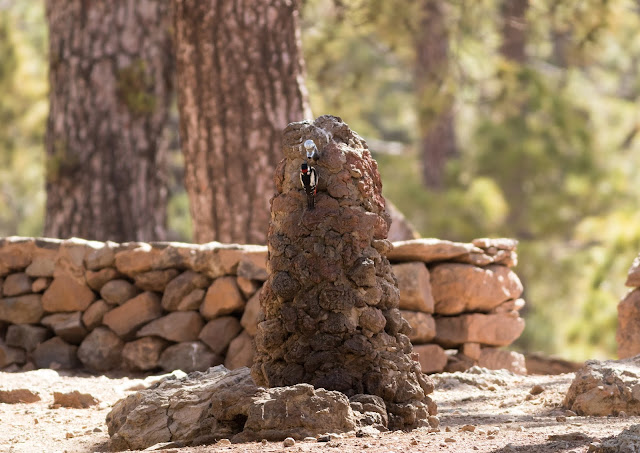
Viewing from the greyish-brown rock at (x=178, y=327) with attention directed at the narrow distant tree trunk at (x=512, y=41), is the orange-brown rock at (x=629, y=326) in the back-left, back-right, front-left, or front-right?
front-right

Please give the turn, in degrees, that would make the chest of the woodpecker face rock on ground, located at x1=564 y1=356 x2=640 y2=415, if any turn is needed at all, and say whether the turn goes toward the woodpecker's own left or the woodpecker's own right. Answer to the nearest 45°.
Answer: approximately 90° to the woodpecker's own right

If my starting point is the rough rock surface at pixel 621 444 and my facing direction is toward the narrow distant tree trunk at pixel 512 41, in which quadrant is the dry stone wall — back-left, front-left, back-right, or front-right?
front-left

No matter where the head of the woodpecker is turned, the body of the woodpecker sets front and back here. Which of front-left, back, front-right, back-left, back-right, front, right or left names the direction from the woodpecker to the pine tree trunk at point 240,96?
front

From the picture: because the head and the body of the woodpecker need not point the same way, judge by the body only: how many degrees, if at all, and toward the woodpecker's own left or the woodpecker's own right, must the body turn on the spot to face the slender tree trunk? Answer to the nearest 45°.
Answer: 0° — it already faces it

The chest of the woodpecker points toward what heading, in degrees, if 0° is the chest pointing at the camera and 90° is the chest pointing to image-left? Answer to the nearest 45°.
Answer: approximately 180°

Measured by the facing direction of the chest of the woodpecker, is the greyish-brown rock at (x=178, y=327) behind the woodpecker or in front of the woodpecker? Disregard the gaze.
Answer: in front

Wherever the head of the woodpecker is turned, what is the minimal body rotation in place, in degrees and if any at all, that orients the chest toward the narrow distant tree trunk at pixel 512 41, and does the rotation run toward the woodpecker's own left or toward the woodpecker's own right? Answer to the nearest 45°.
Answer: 0° — it already faces it

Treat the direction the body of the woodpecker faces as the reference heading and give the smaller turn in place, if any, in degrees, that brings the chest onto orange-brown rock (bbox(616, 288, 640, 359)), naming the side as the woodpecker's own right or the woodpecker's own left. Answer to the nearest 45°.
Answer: approximately 45° to the woodpecker's own right
